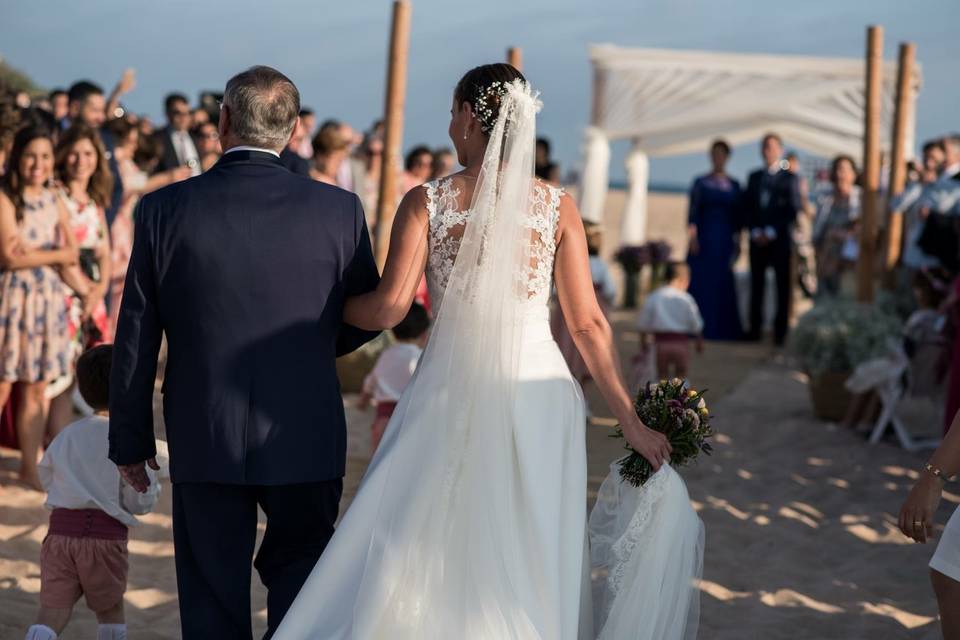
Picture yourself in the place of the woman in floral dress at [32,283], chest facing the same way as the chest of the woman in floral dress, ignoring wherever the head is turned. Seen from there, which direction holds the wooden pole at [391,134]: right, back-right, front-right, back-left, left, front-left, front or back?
left

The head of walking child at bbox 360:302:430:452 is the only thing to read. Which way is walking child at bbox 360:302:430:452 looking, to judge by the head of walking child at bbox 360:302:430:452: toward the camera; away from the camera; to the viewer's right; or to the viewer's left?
away from the camera

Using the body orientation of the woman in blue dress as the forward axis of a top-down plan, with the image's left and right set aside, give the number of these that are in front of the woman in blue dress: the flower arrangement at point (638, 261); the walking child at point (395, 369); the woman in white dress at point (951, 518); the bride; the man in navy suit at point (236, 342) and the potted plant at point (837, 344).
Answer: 5

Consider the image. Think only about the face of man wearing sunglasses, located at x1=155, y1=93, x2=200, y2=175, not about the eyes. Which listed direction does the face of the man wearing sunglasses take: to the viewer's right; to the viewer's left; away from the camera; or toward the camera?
toward the camera

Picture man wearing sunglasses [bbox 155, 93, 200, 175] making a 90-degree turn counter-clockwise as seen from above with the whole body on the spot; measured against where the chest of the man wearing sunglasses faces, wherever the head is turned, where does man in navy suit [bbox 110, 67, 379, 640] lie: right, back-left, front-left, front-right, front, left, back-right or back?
back-right

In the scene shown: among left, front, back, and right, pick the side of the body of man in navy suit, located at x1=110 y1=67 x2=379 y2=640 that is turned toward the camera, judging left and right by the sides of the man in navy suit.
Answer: back

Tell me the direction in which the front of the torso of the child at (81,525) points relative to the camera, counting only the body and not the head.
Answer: away from the camera

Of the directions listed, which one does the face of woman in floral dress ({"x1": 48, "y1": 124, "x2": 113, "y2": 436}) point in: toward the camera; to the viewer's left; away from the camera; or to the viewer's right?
toward the camera

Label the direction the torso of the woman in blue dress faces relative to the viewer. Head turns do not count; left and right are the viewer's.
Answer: facing the viewer

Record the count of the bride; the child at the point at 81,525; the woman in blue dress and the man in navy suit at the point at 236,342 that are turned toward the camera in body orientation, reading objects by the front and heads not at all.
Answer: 1

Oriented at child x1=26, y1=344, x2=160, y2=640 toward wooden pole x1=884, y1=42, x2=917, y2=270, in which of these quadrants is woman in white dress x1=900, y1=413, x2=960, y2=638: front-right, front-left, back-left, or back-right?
front-right

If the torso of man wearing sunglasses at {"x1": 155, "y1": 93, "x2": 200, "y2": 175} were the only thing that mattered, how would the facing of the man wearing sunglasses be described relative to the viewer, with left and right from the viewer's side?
facing the viewer and to the right of the viewer

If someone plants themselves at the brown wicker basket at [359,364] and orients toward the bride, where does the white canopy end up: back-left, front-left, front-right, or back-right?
back-left

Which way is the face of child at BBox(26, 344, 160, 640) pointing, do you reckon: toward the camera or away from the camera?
away from the camera
